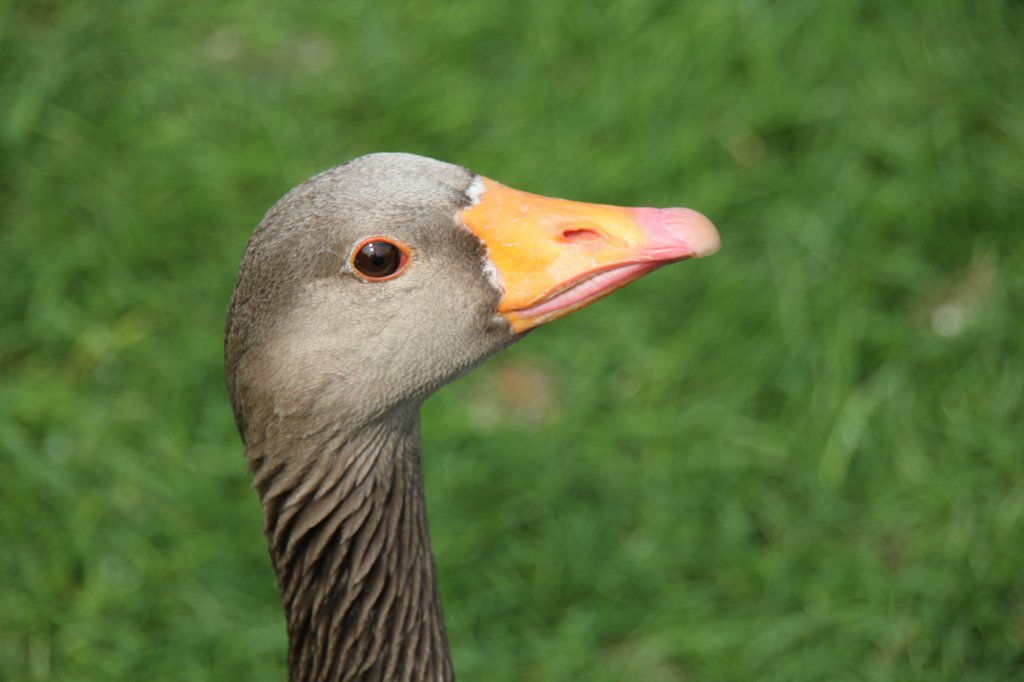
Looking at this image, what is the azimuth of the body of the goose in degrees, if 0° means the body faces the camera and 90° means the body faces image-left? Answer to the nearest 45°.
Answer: approximately 270°
